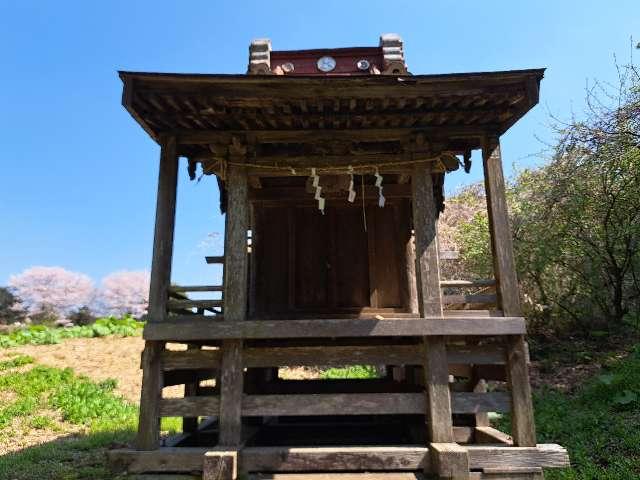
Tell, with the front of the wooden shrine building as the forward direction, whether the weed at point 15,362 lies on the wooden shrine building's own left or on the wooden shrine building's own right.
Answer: on the wooden shrine building's own right

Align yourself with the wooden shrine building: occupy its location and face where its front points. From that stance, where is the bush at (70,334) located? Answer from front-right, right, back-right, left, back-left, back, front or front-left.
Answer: back-right

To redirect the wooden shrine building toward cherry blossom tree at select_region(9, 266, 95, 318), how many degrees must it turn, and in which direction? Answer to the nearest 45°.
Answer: approximately 135° to its right

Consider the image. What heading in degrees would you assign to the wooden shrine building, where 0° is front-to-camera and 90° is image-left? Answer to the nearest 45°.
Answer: approximately 0°

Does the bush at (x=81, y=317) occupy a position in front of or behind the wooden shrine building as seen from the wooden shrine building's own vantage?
behind
